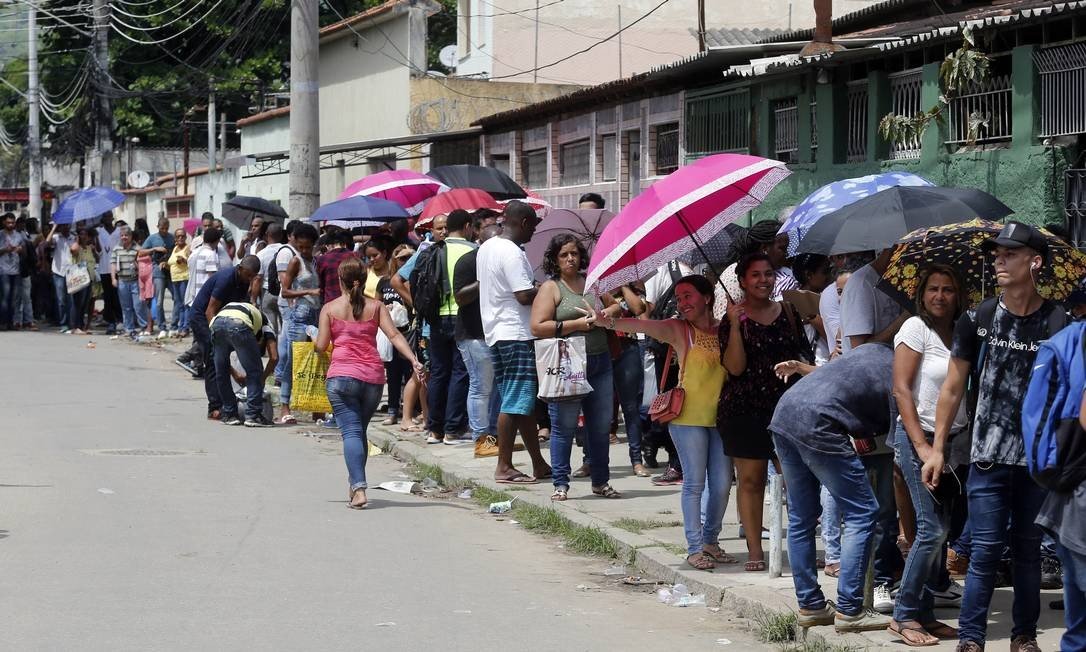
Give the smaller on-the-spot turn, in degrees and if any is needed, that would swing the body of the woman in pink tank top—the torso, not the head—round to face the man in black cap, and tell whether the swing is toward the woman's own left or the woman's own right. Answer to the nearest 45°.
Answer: approximately 135° to the woman's own right

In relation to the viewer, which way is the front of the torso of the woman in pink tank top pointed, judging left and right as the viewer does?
facing away from the viewer

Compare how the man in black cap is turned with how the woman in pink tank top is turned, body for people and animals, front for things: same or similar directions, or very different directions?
very different directions

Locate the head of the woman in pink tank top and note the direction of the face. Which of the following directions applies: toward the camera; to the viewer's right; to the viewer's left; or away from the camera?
away from the camera

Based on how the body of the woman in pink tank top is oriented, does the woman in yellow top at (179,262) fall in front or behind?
in front

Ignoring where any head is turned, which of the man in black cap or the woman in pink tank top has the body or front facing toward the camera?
the man in black cap

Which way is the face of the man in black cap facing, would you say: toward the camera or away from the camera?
toward the camera

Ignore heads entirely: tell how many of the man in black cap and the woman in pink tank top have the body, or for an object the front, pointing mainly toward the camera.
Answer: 1

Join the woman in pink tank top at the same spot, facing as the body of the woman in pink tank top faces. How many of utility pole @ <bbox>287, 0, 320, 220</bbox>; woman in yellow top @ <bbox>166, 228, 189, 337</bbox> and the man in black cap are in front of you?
2

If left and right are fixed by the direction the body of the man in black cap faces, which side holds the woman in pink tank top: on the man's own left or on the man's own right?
on the man's own right

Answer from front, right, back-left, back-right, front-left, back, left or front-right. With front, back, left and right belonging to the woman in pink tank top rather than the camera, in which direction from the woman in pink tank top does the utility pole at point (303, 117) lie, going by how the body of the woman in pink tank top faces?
front

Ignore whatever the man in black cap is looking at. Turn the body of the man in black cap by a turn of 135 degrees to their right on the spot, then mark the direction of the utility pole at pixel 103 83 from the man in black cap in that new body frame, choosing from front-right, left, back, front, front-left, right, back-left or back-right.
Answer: front

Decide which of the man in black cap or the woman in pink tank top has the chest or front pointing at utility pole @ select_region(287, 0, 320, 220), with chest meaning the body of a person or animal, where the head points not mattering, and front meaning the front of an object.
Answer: the woman in pink tank top

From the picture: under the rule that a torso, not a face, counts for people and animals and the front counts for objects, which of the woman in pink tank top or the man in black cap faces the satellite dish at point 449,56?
the woman in pink tank top

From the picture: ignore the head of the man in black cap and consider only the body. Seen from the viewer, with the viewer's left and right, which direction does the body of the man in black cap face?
facing the viewer

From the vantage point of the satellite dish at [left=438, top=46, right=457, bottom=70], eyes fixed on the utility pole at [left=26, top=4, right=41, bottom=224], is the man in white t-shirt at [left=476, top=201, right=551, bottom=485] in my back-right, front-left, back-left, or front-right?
back-left
